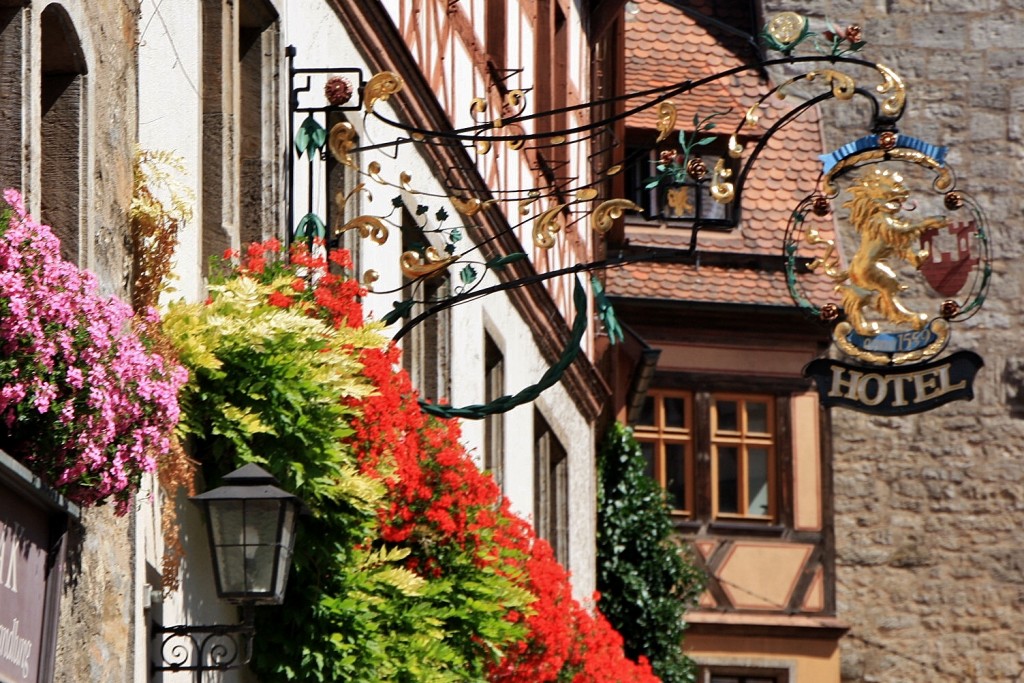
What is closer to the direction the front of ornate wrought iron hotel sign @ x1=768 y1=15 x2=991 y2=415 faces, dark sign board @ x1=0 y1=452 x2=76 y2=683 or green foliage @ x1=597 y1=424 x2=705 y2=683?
the dark sign board

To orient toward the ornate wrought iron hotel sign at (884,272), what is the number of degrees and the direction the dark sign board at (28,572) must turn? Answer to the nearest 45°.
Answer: approximately 90° to its left

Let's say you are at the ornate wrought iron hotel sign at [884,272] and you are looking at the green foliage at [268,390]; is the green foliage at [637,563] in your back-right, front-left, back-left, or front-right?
back-right

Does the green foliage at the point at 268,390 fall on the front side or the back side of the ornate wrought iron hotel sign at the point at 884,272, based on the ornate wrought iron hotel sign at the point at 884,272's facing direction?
on the front side

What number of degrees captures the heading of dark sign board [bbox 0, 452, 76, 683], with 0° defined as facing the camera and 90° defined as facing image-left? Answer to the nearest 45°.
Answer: approximately 315°

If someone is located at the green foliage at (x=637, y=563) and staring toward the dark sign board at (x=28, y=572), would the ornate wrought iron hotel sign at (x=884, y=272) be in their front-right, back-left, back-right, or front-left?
front-left

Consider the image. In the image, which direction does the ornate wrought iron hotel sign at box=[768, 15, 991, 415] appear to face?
toward the camera

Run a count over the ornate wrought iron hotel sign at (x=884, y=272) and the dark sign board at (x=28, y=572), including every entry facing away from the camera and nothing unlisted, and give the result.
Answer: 0
